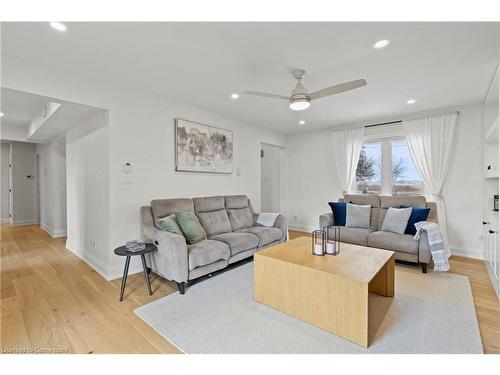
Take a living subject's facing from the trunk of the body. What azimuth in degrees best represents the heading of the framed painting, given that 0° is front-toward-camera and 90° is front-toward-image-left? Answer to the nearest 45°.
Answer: approximately 315°

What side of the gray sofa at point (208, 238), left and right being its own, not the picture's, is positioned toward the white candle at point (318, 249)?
front

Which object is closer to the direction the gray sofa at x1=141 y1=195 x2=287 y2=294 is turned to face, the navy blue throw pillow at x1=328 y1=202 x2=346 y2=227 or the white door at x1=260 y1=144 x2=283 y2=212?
the navy blue throw pillow

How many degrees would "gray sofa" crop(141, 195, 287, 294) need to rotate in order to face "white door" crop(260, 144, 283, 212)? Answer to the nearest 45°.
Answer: approximately 90° to its left

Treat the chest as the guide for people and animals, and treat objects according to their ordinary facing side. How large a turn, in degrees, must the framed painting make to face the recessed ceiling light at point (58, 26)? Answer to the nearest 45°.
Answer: approximately 90° to its right

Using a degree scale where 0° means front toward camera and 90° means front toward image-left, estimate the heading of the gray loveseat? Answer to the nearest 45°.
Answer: approximately 45°

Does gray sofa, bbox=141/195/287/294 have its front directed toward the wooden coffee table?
yes

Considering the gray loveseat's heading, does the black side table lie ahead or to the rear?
ahead

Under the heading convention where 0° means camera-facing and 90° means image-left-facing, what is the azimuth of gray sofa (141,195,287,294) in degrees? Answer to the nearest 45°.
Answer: approximately 315°

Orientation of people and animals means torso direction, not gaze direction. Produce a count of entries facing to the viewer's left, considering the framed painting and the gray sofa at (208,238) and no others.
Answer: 0

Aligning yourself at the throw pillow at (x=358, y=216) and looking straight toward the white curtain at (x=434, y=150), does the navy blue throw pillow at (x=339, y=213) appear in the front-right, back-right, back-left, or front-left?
back-left

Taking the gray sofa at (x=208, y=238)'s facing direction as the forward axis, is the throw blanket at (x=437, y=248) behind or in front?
in front
